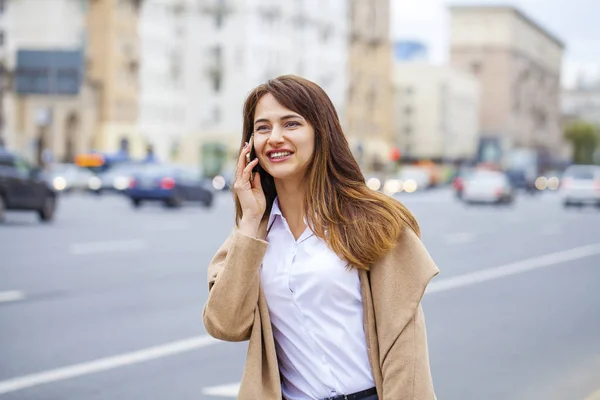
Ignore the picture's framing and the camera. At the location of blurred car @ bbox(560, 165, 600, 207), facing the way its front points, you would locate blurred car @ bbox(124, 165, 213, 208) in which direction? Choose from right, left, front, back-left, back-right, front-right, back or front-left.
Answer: back-left

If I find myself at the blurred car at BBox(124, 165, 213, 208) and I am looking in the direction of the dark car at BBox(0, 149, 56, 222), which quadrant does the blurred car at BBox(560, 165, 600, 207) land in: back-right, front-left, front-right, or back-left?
back-left

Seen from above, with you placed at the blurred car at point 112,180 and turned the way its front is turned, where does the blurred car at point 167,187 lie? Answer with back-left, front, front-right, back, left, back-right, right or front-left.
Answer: front-left

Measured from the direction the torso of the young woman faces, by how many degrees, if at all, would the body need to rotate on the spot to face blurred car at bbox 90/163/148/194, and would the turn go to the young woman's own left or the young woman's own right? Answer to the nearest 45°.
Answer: approximately 135° to the young woman's own right

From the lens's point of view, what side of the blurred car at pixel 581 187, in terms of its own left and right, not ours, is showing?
back

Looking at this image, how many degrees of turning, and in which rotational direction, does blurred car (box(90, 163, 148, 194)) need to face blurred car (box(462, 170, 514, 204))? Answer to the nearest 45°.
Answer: approximately 135° to its left

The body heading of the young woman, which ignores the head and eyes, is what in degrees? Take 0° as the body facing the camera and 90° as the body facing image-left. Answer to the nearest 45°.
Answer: approximately 45°
